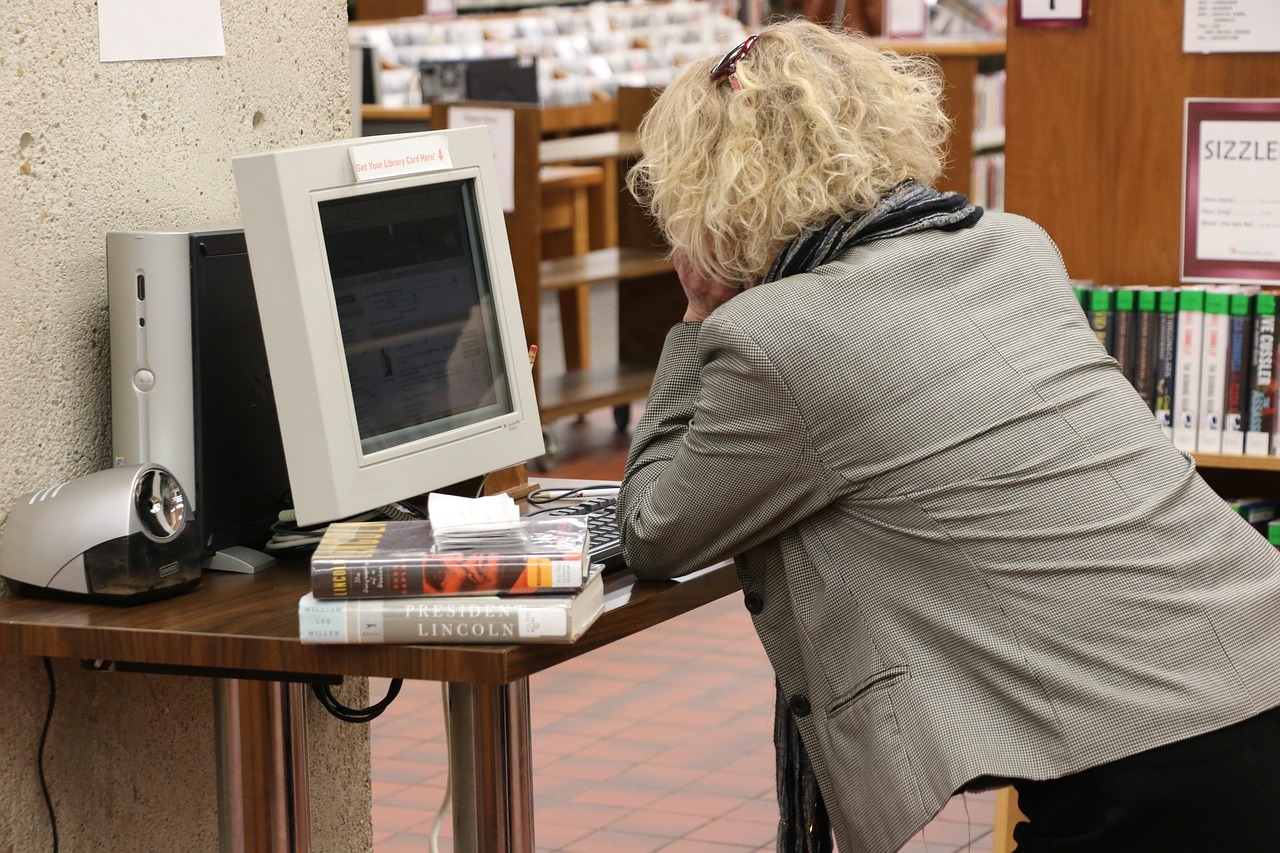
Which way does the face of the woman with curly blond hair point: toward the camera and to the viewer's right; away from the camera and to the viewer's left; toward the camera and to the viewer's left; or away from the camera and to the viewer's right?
away from the camera and to the viewer's left

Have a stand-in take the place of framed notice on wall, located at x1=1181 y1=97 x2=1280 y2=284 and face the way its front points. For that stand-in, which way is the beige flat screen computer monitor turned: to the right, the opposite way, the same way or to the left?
to the left

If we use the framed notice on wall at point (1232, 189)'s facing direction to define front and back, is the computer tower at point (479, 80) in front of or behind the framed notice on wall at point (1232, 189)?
behind

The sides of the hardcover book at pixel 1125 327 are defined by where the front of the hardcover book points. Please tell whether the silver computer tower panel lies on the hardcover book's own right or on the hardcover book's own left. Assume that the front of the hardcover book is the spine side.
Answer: on the hardcover book's own right

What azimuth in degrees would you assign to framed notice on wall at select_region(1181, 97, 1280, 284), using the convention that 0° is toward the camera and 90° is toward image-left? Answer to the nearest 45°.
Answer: approximately 0°
